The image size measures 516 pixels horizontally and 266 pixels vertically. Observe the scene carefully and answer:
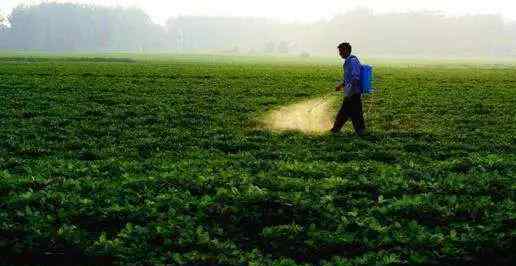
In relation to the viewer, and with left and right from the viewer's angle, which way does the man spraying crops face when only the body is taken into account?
facing to the left of the viewer
